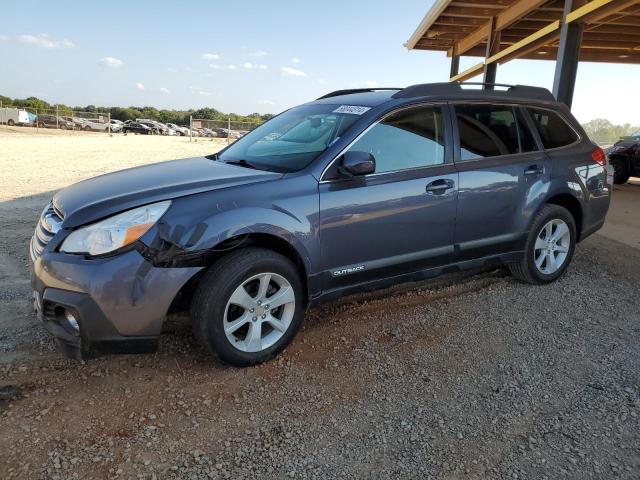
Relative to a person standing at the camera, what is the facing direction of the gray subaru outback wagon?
facing the viewer and to the left of the viewer

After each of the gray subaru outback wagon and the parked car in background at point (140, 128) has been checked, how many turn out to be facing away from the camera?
0

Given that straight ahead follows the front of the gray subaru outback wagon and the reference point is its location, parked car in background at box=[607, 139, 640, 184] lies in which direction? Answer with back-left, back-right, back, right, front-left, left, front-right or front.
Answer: back

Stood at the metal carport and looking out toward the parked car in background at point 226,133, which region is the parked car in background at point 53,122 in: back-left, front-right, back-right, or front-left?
front-left

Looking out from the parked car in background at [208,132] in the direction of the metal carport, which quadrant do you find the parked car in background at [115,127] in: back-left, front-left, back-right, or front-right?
back-right

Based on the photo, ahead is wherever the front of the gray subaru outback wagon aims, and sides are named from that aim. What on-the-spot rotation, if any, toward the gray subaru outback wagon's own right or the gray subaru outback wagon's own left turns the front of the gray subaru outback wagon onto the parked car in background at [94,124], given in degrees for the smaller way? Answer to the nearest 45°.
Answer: approximately 90° to the gray subaru outback wagon's own right
